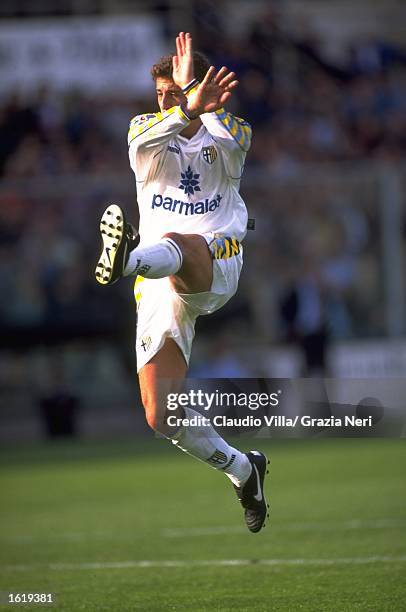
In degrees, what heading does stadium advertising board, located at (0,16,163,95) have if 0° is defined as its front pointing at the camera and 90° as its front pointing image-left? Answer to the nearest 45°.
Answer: approximately 0°

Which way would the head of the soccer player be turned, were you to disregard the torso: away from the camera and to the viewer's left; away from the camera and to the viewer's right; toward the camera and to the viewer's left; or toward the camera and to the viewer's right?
toward the camera and to the viewer's left

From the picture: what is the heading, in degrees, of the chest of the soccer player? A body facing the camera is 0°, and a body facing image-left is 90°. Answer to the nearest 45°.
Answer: approximately 45°

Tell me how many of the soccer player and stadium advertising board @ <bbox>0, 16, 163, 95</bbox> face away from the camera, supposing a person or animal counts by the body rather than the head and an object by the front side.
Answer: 0

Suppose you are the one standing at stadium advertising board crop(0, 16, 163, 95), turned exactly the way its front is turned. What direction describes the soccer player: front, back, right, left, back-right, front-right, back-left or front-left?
front

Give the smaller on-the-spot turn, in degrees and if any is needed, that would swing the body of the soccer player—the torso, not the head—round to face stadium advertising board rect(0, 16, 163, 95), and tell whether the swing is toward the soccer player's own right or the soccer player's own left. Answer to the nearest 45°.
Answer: approximately 135° to the soccer player's own right
